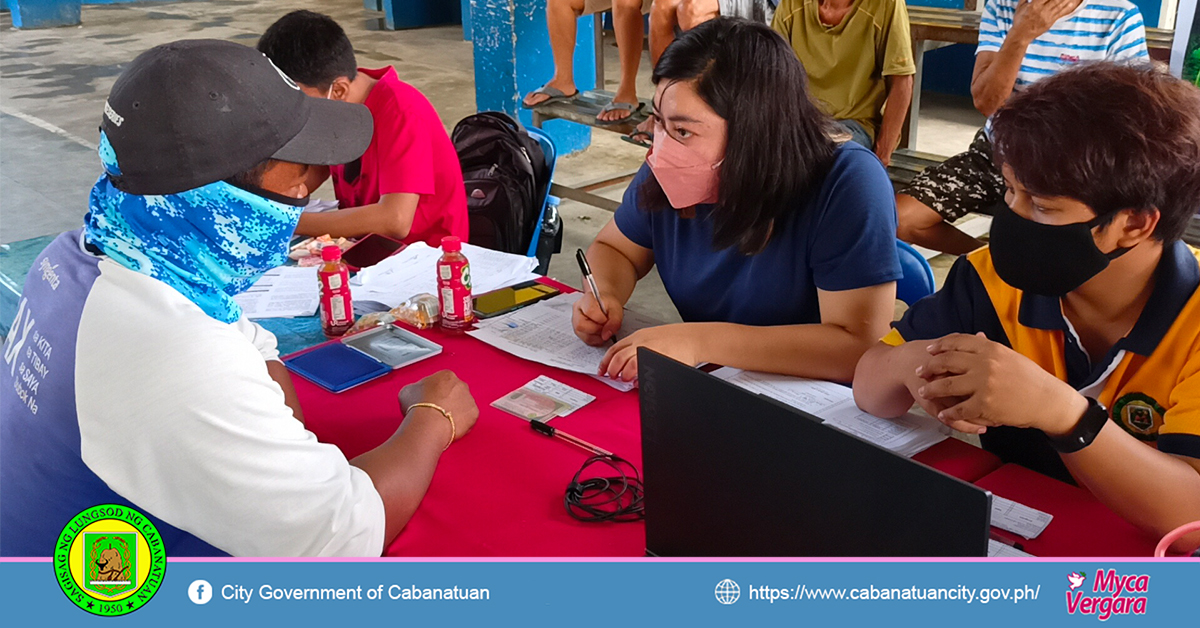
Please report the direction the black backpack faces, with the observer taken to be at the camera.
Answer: facing the viewer and to the left of the viewer

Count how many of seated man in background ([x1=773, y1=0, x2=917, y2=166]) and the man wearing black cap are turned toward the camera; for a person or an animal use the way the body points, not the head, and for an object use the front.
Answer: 1

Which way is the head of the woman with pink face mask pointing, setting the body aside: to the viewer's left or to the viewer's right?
to the viewer's left

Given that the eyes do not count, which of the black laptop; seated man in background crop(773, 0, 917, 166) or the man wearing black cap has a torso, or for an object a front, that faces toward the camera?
the seated man in background

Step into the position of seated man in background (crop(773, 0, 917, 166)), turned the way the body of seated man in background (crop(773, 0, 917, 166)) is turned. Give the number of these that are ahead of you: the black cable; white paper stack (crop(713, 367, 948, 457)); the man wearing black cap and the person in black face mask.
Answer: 4

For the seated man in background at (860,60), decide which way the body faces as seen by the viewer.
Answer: toward the camera

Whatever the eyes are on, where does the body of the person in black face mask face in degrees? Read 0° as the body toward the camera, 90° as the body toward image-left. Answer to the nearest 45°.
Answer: approximately 45°

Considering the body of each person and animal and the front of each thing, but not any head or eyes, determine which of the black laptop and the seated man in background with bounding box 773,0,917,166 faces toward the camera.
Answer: the seated man in background

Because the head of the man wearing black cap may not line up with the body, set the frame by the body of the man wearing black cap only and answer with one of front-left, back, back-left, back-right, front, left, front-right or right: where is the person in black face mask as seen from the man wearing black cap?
front-right

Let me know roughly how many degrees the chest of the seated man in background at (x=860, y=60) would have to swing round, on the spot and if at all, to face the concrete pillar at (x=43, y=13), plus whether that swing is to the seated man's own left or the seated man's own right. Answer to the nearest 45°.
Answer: approximately 135° to the seated man's own right

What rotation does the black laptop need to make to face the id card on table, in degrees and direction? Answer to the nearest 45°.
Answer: approximately 90° to its left

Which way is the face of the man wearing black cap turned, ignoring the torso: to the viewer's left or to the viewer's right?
to the viewer's right

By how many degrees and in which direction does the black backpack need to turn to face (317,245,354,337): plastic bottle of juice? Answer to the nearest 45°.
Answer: approximately 45° to its left
